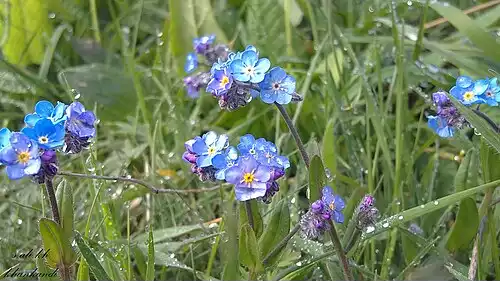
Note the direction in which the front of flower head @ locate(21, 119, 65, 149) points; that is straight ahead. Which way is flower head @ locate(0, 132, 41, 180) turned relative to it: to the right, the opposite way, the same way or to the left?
the same way

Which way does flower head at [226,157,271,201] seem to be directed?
toward the camera

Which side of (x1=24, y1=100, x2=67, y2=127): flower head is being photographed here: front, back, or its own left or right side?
front

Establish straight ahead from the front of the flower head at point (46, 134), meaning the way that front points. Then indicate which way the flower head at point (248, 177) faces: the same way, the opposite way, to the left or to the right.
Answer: the same way

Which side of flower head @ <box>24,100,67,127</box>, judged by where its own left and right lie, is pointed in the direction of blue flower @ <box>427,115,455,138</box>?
left

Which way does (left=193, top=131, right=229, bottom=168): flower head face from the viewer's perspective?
toward the camera

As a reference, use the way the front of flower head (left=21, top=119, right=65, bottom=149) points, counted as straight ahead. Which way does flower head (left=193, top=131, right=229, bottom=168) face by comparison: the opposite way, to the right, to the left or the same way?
the same way

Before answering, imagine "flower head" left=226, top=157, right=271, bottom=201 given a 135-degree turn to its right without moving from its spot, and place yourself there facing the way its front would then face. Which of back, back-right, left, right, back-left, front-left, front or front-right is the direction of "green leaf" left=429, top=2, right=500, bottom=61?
right

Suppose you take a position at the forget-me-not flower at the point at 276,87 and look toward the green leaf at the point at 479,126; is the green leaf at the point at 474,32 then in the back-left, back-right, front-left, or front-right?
front-left

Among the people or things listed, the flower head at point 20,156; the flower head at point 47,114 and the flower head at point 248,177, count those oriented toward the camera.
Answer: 3

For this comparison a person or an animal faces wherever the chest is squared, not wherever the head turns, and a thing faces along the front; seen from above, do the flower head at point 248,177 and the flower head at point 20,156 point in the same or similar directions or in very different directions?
same or similar directions
